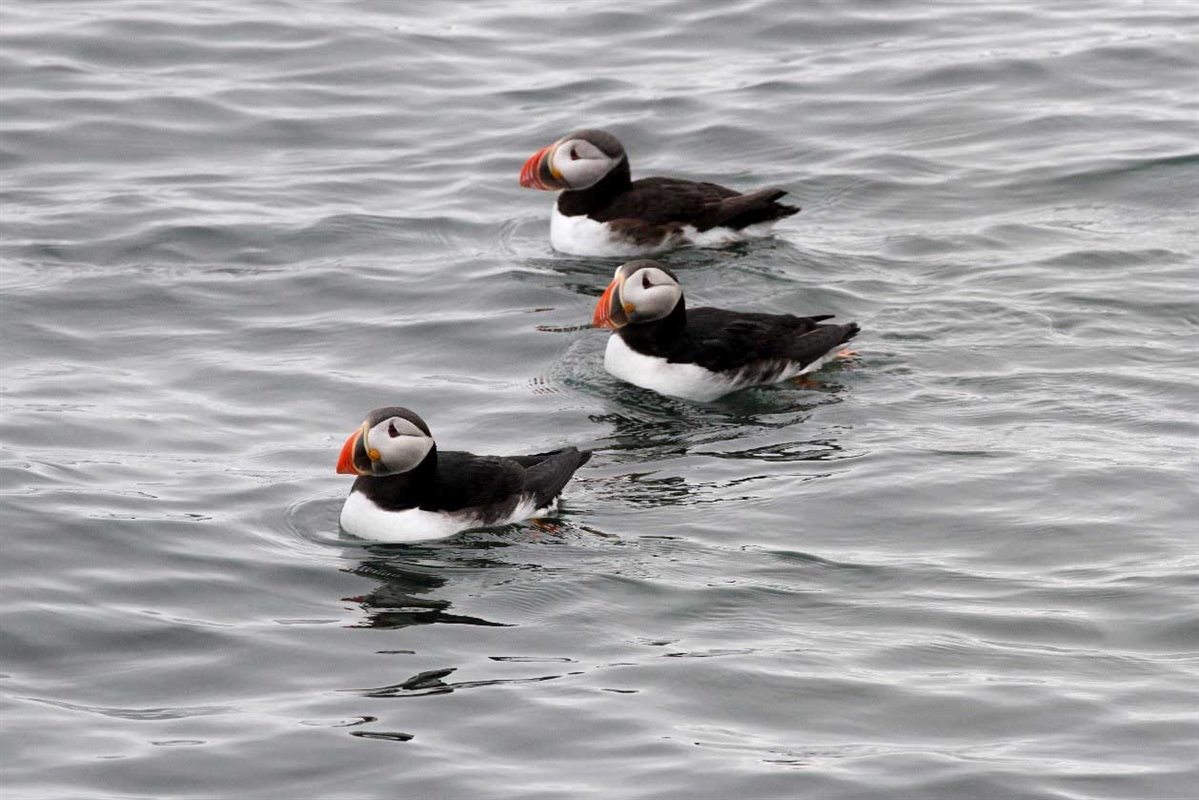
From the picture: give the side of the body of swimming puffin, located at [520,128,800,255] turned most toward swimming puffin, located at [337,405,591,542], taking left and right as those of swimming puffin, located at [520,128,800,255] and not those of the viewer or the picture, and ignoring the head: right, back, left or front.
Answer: left

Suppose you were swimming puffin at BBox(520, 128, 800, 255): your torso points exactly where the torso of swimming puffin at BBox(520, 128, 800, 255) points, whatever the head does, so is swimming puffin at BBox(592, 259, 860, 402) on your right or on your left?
on your left

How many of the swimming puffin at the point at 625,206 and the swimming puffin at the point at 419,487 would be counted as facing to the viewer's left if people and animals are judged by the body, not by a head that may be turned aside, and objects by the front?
2

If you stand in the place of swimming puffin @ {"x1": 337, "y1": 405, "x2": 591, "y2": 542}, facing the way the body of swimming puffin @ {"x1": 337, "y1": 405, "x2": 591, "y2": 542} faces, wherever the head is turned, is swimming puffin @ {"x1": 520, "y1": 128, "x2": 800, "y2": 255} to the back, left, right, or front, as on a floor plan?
right

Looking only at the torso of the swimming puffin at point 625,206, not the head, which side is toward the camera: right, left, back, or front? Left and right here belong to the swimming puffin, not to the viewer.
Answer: left

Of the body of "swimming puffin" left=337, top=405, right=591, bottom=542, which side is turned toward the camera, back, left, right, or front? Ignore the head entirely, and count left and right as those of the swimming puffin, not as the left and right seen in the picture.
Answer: left

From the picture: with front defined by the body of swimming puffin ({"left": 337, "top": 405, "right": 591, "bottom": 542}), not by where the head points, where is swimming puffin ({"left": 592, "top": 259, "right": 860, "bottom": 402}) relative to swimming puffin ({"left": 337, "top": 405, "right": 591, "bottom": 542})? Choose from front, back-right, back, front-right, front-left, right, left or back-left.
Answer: back-right
